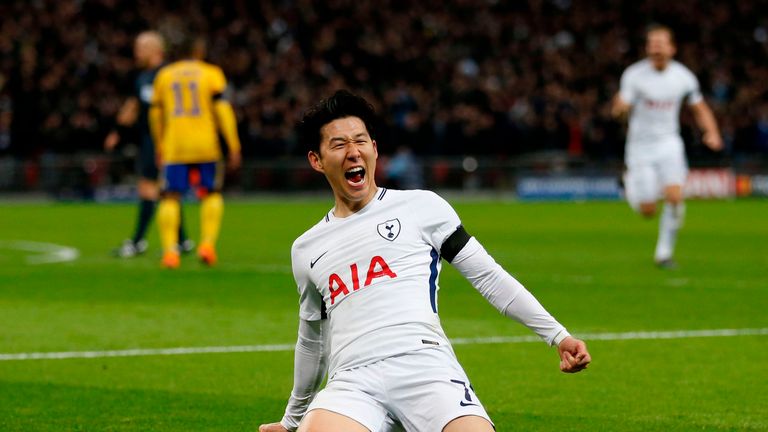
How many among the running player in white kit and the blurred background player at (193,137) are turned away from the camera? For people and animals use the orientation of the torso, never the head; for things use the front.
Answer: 1

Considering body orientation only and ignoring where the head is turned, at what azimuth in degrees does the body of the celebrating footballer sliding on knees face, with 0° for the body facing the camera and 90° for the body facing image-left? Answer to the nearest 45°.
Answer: approximately 0°

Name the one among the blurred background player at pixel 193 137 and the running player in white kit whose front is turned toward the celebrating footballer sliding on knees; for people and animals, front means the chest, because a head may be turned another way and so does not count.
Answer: the running player in white kit

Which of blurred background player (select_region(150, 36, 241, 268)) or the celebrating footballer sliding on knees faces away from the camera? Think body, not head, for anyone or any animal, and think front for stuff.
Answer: the blurred background player

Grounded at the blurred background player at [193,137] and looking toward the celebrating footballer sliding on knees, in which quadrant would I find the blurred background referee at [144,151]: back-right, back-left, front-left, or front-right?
back-right

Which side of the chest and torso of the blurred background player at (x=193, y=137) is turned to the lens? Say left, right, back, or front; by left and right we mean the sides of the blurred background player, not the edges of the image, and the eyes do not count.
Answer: back

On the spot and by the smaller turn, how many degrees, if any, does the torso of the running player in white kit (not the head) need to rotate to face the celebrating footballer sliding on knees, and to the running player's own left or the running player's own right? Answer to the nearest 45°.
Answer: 0° — they already face them

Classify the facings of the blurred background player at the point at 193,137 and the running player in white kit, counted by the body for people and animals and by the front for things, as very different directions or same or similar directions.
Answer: very different directions

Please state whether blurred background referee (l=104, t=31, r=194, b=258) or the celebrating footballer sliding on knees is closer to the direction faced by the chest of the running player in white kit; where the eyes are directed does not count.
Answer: the celebrating footballer sliding on knees

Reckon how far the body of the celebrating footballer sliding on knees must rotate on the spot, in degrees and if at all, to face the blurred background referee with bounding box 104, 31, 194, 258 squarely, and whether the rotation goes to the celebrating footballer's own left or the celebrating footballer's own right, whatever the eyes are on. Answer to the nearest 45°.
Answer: approximately 180°

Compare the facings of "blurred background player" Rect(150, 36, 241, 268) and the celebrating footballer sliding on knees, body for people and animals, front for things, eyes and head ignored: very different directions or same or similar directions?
very different directions

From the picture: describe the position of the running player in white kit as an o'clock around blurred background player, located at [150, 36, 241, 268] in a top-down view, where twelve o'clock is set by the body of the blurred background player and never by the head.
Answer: The running player in white kit is roughly at 3 o'clock from the blurred background player.
